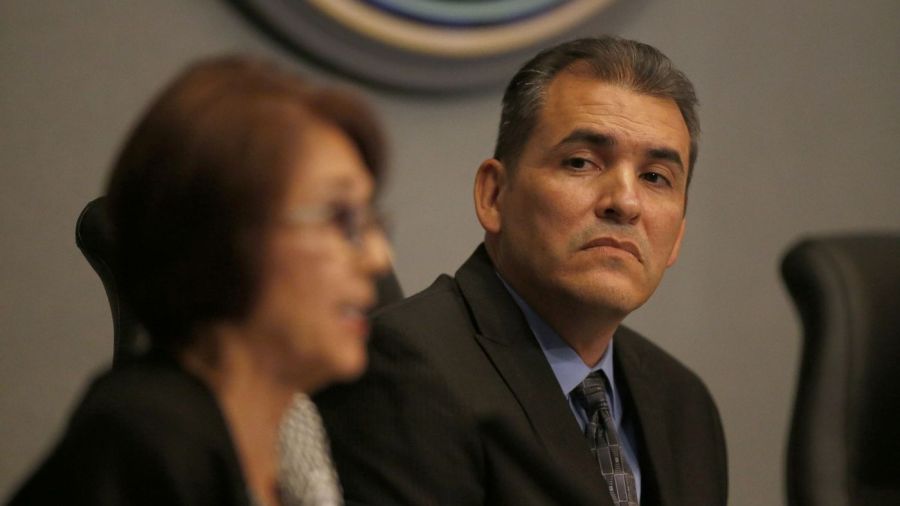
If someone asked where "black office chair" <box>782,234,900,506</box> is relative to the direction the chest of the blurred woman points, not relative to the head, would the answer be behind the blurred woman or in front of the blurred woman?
in front

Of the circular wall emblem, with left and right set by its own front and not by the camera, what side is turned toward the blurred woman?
front

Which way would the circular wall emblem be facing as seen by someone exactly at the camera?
facing the viewer

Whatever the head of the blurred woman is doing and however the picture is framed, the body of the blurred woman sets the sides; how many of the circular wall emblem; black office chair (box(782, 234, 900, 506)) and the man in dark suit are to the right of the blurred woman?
0

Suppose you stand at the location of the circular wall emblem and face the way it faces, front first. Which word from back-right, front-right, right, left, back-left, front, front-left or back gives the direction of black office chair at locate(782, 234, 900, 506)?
front-left

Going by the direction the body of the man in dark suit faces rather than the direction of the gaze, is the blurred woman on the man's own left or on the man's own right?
on the man's own right

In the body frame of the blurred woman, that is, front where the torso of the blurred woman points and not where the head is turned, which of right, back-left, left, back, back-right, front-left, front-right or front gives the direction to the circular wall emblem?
left

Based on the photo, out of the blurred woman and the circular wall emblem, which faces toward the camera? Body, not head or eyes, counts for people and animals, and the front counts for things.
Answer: the circular wall emblem

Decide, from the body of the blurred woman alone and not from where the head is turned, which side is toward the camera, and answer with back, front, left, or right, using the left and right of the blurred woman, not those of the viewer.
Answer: right

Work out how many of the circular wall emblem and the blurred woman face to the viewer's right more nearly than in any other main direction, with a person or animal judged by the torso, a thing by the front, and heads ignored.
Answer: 1

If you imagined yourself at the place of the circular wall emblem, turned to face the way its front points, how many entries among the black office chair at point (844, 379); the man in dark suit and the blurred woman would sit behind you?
0

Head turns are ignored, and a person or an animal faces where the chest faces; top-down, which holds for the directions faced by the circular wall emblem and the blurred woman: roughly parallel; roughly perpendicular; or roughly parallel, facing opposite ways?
roughly perpendicular

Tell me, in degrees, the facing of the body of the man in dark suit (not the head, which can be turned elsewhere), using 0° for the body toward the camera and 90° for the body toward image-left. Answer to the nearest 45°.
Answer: approximately 315°
